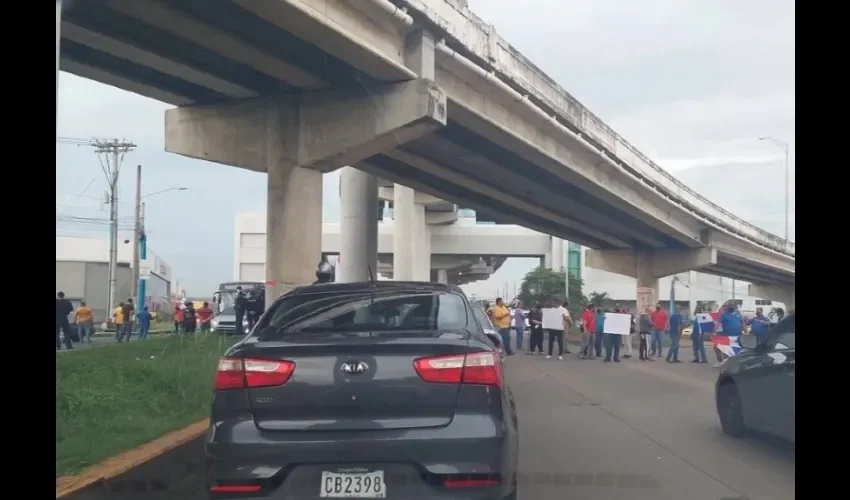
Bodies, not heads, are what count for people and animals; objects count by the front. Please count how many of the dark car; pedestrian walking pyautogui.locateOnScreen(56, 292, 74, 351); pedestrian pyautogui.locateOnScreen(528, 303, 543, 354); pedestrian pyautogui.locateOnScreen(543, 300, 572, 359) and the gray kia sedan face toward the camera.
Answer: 2

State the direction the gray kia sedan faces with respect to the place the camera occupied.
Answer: facing away from the viewer

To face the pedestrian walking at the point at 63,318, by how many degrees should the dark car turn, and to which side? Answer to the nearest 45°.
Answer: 0° — it already faces them

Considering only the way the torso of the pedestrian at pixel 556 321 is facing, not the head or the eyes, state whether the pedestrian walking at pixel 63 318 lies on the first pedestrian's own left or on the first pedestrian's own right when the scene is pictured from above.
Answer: on the first pedestrian's own right

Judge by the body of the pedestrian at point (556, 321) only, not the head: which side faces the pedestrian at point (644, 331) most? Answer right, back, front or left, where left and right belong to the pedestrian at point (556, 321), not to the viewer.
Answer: left

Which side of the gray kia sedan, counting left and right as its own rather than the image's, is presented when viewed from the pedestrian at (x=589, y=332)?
front
